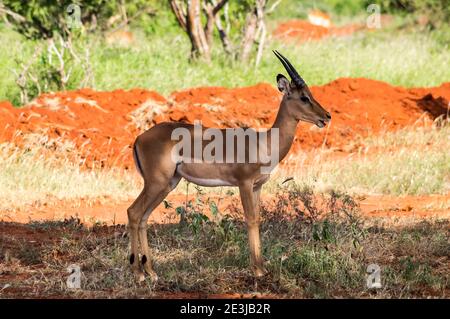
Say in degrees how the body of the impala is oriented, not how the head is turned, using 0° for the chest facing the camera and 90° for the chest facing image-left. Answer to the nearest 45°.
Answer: approximately 270°

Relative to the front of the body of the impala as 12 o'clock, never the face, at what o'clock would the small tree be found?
The small tree is roughly at 9 o'clock from the impala.

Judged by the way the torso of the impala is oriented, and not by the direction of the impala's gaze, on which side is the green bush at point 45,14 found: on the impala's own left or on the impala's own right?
on the impala's own left
